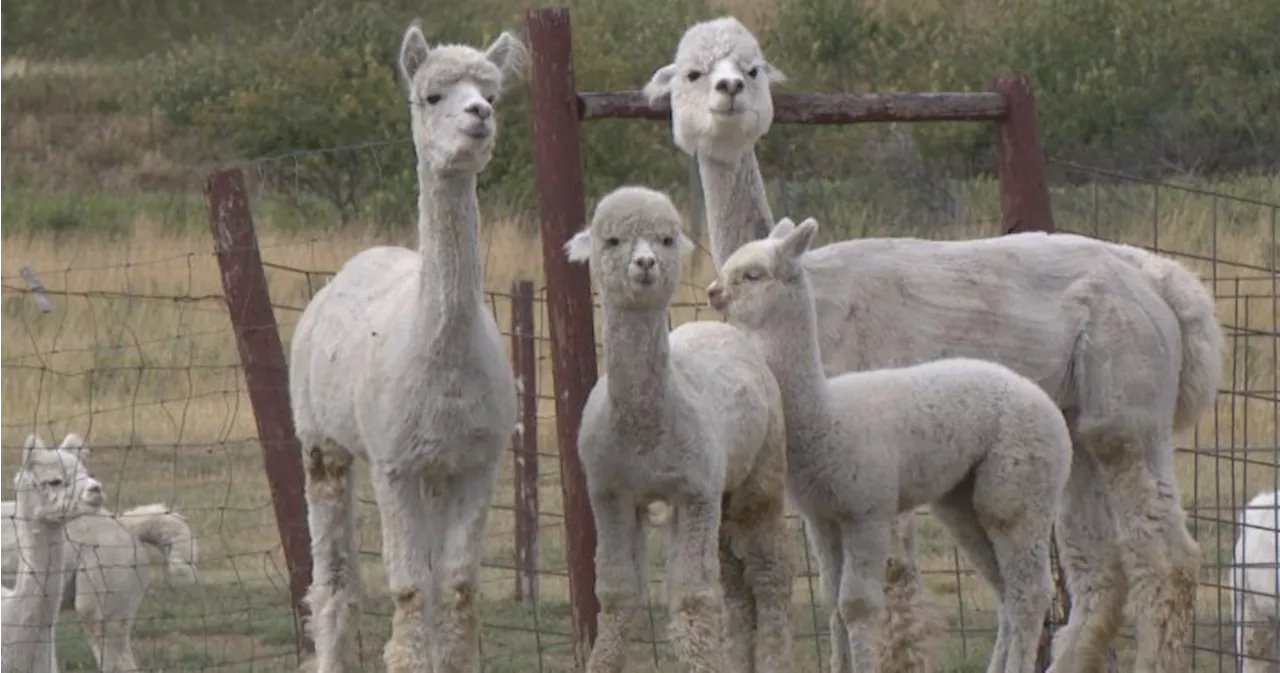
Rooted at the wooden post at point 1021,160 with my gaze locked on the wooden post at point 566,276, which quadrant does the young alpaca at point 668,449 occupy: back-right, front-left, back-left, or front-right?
front-left

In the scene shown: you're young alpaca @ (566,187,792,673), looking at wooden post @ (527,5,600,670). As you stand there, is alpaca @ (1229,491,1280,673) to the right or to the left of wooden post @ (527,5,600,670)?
right

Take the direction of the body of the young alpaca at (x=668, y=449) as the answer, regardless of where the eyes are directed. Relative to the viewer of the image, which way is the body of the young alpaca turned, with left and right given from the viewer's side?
facing the viewer and to the left of the viewer

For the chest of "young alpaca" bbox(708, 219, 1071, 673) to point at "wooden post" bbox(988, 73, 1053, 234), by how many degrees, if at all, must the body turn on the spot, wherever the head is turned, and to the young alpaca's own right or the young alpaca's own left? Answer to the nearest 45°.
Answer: approximately 90° to the young alpaca's own right

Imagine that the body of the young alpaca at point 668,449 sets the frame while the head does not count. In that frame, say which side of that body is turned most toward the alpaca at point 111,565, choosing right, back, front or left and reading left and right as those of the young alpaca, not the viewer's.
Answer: right

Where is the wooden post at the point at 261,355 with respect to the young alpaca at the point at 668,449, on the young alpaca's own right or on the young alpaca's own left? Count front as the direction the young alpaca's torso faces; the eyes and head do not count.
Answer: on the young alpaca's own right

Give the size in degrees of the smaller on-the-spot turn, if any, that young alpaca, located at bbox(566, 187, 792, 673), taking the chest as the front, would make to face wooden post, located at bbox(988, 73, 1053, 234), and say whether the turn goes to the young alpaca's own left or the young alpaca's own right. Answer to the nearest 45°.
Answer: approximately 180°

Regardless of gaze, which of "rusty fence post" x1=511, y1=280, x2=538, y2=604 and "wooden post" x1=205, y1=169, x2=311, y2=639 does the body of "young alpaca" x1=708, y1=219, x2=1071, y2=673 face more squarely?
the wooden post

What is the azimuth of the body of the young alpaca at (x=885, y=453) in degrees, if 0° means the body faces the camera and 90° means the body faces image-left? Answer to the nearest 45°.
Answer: approximately 90°

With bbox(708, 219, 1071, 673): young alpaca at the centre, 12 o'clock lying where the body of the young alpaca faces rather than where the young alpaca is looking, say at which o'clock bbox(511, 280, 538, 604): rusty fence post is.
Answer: The rusty fence post is roughly at 2 o'clock from the young alpaca.

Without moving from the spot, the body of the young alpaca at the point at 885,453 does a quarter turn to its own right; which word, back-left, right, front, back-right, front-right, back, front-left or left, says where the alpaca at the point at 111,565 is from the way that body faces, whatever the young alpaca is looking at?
front-left

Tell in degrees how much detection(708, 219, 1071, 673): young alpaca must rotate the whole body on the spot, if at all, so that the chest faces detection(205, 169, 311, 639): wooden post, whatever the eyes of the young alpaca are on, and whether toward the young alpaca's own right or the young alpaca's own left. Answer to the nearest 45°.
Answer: approximately 45° to the young alpaca's own right

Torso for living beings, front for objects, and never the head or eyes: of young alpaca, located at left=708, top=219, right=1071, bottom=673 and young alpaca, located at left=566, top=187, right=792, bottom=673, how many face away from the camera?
0
